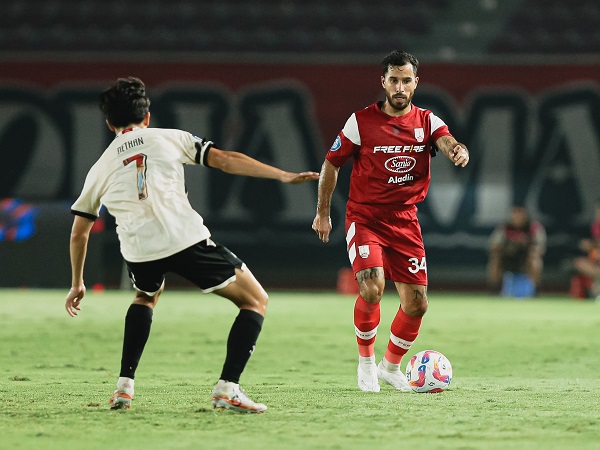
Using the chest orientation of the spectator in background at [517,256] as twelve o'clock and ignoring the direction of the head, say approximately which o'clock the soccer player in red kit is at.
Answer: The soccer player in red kit is roughly at 12 o'clock from the spectator in background.

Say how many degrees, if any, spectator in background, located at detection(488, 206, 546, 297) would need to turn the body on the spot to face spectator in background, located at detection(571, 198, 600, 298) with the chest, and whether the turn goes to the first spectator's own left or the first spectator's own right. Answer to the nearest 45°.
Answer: approximately 90° to the first spectator's own left

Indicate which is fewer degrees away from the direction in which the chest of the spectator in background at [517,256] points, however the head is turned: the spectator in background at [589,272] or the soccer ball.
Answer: the soccer ball

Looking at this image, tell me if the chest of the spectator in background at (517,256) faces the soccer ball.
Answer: yes

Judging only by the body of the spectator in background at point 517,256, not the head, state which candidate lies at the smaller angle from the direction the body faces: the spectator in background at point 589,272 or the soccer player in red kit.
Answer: the soccer player in red kit

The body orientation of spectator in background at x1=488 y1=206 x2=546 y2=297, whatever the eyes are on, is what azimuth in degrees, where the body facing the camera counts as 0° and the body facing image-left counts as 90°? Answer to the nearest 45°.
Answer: approximately 0°

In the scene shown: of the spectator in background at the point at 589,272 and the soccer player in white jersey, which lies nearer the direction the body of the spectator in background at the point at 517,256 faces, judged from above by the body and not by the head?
the soccer player in white jersey
